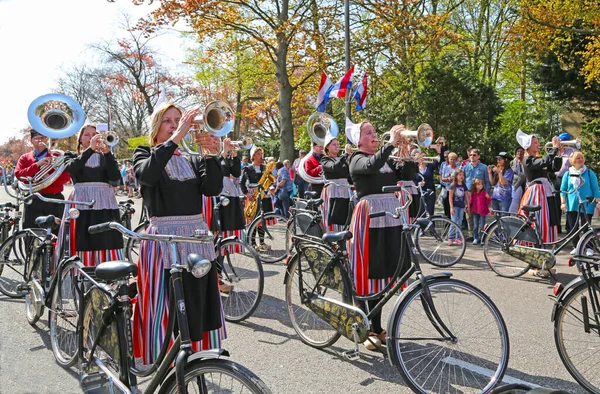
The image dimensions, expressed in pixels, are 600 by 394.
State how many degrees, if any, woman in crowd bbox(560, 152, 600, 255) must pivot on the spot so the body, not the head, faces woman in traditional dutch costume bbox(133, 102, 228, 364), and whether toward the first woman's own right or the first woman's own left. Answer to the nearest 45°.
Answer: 0° — they already face them

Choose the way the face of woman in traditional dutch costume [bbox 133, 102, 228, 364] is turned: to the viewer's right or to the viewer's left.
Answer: to the viewer's right

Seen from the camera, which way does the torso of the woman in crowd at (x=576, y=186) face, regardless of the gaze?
toward the camera

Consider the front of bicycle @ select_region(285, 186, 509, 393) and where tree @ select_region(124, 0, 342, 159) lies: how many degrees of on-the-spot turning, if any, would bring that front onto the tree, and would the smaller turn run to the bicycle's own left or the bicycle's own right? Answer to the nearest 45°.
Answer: approximately 135° to the bicycle's own left

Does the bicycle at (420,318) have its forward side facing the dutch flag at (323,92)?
no

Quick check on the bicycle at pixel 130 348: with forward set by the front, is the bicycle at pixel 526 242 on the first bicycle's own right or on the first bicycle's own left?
on the first bicycle's own left

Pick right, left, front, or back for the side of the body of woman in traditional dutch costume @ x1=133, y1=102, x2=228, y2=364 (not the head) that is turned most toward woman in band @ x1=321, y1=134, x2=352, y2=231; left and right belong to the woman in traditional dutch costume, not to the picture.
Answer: left

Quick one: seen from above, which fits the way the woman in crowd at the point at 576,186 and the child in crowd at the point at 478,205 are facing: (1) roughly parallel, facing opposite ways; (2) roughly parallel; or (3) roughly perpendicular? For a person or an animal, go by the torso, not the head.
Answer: roughly parallel

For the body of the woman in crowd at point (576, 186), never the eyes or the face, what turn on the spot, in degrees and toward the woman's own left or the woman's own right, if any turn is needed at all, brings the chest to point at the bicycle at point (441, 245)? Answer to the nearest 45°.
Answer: approximately 90° to the woman's own right

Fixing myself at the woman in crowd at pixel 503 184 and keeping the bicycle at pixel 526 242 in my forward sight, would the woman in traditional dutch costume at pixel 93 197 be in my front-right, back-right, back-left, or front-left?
front-right

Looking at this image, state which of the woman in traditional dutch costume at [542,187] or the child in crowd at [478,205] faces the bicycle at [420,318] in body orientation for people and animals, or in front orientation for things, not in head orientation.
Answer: the child in crowd
